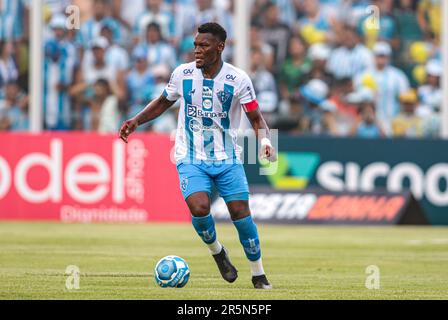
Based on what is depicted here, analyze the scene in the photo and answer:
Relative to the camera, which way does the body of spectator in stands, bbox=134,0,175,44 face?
toward the camera

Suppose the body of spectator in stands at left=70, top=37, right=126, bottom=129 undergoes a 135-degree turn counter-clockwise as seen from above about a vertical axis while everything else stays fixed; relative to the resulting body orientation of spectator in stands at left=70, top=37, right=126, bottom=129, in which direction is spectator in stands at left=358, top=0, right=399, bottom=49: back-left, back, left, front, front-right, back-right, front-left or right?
front-right

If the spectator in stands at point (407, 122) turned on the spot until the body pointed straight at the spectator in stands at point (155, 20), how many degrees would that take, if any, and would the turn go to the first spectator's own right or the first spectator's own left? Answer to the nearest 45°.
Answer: approximately 90° to the first spectator's own right

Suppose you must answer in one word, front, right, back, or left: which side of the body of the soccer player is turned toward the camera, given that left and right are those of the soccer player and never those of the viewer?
front

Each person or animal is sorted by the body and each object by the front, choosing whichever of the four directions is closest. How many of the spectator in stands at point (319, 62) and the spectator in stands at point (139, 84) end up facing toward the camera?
2

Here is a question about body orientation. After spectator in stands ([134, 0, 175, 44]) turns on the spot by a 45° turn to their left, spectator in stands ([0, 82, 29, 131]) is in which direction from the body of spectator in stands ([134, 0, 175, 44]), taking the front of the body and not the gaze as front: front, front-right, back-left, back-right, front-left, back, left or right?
back-right

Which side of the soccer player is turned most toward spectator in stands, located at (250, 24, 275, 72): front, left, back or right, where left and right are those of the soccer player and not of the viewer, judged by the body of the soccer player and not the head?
back
